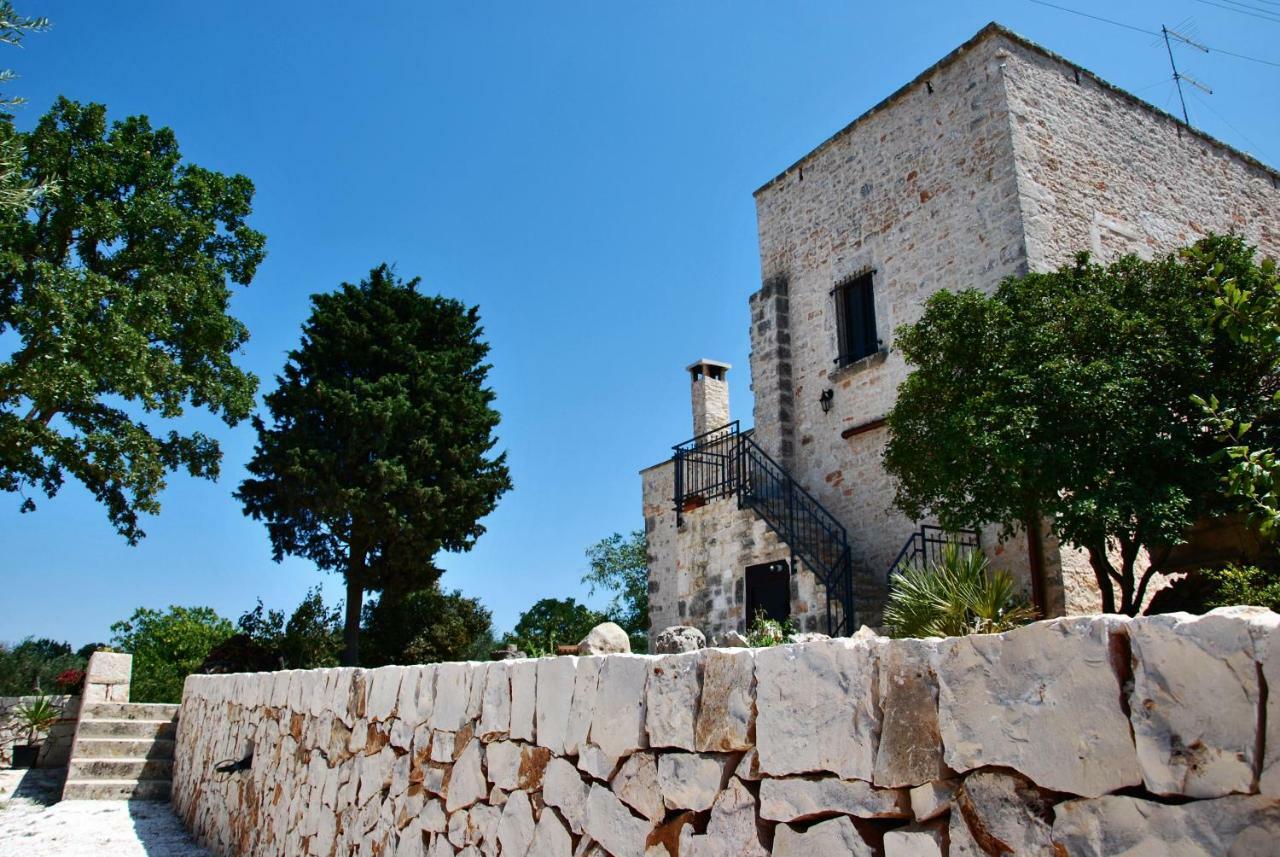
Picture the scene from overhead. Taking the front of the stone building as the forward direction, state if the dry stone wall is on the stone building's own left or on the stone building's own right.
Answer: on the stone building's own left

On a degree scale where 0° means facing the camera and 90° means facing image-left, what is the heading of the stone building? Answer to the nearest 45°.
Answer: approximately 45°

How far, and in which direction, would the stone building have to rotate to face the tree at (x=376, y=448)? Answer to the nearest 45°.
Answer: approximately 45° to its right

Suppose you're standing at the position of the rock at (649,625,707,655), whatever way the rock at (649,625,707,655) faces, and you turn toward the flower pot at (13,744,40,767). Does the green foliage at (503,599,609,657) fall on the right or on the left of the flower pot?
right

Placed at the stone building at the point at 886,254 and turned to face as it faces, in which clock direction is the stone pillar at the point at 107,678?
The stone pillar is roughly at 1 o'clock from the stone building.

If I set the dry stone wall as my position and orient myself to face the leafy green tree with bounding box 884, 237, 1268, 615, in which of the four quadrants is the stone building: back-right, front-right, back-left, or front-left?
front-left

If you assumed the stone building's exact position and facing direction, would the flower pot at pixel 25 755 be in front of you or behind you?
in front

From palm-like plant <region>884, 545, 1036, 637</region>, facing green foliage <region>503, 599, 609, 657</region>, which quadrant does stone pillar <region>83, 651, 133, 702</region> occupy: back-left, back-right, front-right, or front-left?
front-left

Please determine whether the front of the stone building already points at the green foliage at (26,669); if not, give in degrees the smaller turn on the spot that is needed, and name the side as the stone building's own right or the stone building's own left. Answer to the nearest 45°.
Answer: approximately 45° to the stone building's own right

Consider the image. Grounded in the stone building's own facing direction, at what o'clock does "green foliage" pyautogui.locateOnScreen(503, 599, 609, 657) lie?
The green foliage is roughly at 3 o'clock from the stone building.

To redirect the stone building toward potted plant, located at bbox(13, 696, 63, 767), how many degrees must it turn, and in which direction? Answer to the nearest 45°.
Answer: approximately 45° to its right
